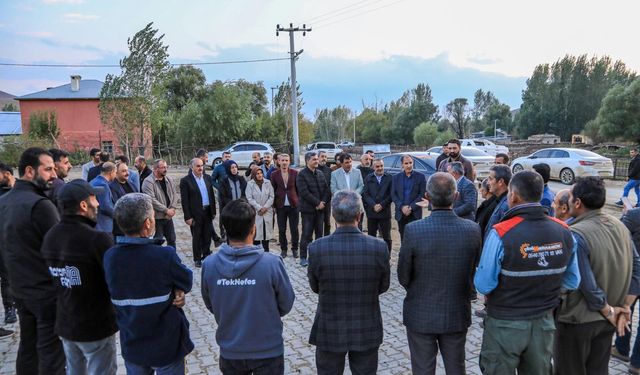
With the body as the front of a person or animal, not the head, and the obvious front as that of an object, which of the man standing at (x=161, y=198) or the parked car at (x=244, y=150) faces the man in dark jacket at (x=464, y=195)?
the man standing

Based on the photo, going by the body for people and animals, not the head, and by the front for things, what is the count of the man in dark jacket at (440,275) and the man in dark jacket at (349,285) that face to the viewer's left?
0

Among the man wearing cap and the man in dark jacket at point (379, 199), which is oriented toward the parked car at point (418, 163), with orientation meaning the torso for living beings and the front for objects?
the man wearing cap

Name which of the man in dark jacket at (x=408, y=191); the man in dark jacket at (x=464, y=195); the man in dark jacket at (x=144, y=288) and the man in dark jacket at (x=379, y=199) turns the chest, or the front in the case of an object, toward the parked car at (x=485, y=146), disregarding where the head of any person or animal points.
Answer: the man in dark jacket at (x=144, y=288)

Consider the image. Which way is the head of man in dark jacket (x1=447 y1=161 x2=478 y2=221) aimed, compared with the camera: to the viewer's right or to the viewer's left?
to the viewer's left

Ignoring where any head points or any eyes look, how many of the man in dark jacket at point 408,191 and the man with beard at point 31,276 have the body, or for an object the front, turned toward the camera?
1

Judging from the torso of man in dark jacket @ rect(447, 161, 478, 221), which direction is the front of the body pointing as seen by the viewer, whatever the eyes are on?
to the viewer's left

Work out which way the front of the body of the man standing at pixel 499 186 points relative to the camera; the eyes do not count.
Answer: to the viewer's left

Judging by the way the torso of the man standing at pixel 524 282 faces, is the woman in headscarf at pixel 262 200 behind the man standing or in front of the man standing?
in front

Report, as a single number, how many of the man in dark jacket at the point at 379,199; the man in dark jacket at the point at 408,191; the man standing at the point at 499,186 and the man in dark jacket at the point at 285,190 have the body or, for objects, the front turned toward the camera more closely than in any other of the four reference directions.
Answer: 3

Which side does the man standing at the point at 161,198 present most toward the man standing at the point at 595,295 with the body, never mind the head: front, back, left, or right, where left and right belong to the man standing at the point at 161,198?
front

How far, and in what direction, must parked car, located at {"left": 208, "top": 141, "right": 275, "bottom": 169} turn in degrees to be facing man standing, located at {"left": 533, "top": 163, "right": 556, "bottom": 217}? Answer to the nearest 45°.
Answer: approximately 90° to its left

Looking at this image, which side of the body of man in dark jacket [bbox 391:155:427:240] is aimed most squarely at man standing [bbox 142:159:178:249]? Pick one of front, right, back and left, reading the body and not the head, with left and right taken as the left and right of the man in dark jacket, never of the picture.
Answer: right

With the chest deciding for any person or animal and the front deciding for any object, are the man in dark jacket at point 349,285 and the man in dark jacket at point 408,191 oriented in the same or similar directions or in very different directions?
very different directions

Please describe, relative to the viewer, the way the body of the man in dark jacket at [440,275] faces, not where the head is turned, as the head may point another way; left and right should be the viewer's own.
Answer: facing away from the viewer

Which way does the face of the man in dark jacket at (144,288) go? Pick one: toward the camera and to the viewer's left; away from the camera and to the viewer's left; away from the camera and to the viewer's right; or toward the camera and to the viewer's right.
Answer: away from the camera and to the viewer's right

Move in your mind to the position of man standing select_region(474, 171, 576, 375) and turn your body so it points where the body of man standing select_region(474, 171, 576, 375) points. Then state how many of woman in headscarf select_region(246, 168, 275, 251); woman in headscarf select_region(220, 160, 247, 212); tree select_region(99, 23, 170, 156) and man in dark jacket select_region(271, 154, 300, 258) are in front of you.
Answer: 4

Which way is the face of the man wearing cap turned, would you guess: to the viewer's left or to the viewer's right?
to the viewer's right
